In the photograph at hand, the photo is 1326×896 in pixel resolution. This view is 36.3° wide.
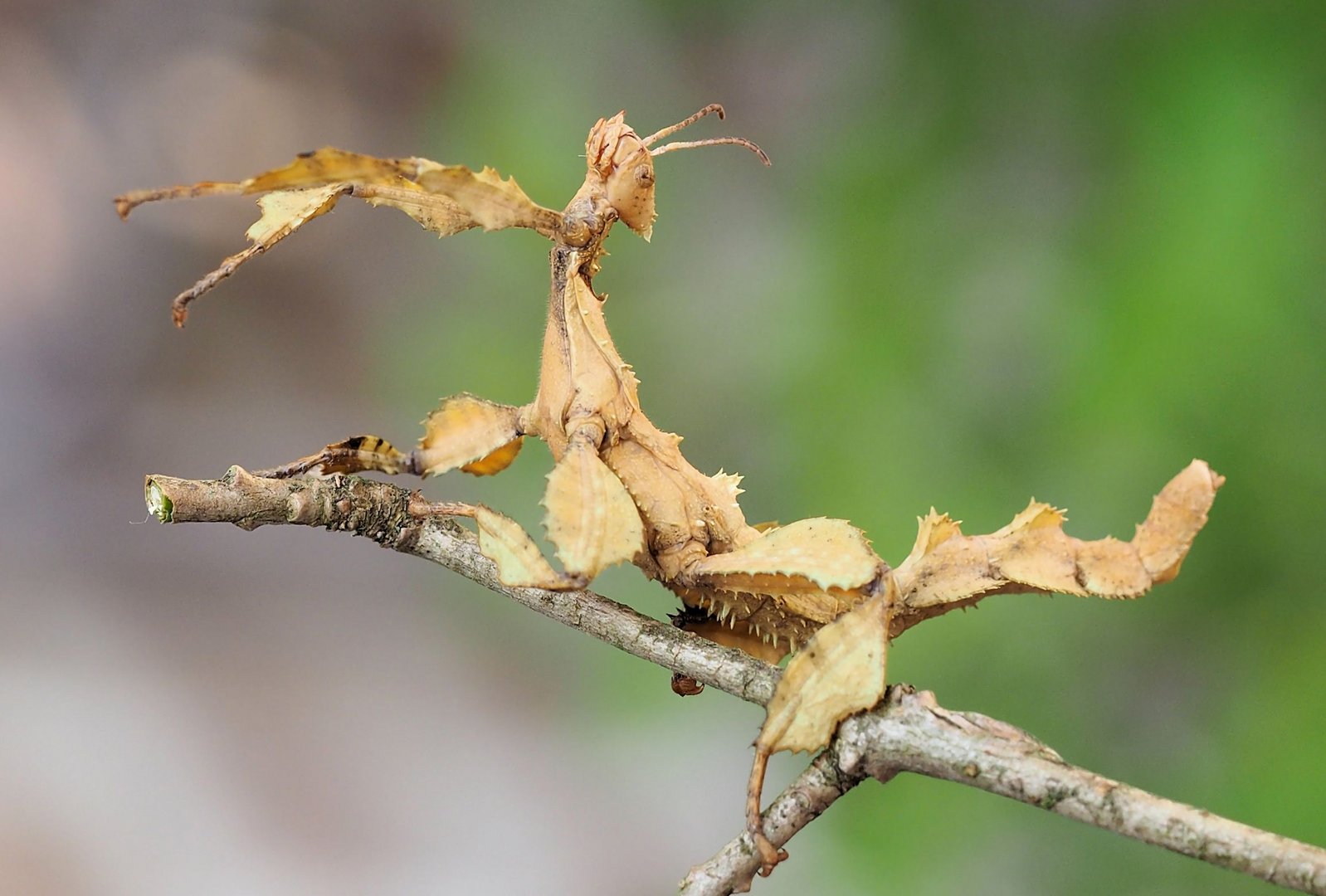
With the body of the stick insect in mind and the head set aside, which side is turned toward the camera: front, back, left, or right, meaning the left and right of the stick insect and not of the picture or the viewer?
left
